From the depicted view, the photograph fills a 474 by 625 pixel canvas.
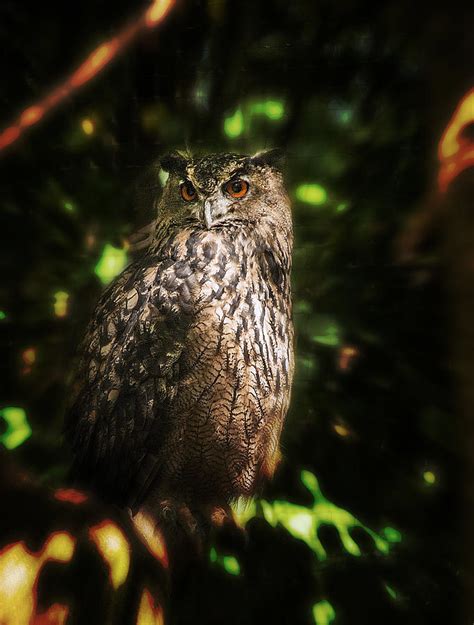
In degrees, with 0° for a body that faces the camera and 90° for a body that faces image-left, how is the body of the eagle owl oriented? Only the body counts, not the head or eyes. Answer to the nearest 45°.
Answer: approximately 315°
